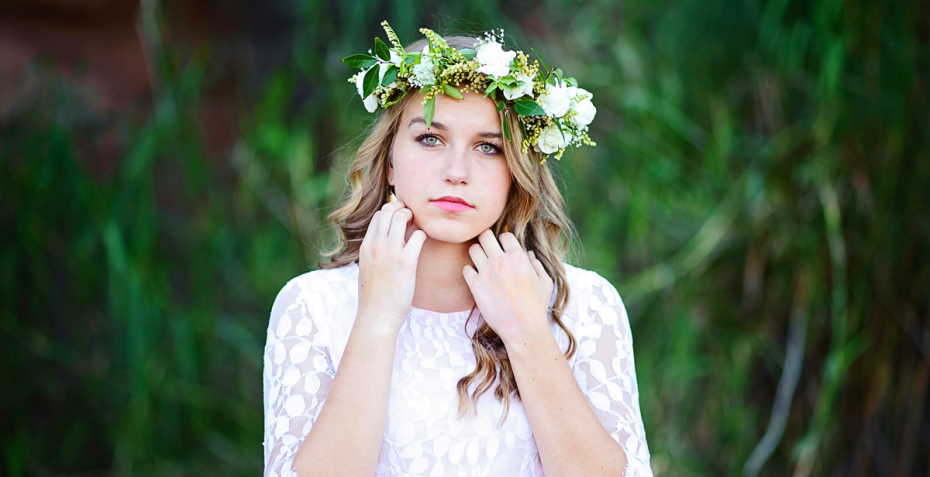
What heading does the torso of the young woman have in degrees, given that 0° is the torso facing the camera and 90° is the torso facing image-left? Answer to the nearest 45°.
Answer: approximately 0°
